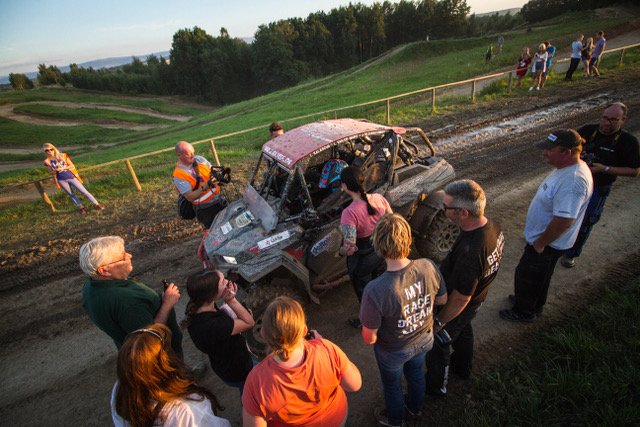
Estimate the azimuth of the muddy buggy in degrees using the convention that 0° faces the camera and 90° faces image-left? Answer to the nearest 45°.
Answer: approximately 45°

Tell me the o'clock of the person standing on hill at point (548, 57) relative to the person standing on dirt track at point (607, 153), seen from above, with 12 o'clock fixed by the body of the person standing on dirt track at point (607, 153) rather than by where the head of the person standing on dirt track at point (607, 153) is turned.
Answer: the person standing on hill at point (548, 57) is roughly at 4 o'clock from the person standing on dirt track at point (607, 153).

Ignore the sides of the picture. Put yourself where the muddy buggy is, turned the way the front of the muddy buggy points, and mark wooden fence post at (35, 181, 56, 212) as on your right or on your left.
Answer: on your right

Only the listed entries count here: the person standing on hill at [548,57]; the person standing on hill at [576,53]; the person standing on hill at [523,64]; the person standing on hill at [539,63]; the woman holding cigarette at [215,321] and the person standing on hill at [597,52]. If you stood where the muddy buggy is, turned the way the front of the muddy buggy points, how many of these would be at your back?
5

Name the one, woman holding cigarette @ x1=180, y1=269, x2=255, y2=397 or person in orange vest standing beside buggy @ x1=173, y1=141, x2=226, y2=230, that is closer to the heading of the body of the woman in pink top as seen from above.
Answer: the person in orange vest standing beside buggy

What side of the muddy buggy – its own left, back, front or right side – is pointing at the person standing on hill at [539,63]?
back

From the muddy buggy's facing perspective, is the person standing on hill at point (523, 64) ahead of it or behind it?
behind

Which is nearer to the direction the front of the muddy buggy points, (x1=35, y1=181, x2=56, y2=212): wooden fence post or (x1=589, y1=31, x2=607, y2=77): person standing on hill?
the wooden fence post

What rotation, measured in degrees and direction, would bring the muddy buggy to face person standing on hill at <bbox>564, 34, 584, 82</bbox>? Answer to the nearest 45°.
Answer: approximately 180°

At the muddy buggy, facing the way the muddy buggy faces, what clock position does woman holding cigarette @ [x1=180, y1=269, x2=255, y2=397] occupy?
The woman holding cigarette is roughly at 11 o'clock from the muddy buggy.

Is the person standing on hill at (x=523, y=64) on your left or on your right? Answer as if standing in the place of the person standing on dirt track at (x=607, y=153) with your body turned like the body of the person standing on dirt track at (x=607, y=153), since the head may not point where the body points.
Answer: on your right

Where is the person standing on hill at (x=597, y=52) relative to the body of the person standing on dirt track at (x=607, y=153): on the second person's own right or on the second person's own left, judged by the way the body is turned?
on the second person's own right
